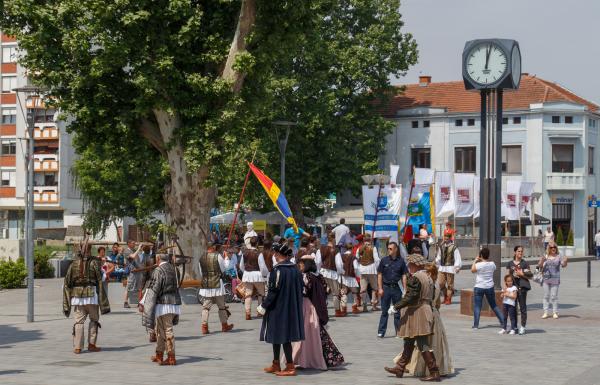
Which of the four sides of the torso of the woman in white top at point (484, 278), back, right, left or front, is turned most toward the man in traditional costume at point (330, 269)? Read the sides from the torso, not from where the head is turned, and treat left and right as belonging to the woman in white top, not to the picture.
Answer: front

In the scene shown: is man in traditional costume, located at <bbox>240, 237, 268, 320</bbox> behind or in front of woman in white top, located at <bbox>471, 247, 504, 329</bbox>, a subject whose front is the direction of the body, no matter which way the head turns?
in front

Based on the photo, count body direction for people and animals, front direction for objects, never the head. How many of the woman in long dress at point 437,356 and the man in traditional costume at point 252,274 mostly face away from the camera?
1

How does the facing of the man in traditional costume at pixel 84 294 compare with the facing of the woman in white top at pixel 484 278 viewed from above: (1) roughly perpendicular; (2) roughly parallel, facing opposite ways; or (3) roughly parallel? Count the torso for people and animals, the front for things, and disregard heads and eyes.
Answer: roughly parallel

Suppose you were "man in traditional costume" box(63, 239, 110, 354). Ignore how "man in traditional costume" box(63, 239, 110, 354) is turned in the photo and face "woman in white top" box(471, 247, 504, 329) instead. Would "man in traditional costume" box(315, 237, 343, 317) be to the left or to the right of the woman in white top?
left

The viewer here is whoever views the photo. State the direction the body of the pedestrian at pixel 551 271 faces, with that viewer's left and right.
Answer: facing the viewer

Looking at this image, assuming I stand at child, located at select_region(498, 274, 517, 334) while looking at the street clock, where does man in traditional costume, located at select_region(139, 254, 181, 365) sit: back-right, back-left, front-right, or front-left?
back-left

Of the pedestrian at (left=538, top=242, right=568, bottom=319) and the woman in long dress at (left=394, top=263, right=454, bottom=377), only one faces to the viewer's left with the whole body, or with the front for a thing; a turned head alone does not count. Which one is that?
the woman in long dress

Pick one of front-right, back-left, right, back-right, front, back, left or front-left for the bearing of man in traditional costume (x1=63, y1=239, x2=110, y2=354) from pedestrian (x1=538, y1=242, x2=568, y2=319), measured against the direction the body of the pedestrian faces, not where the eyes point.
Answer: front-right

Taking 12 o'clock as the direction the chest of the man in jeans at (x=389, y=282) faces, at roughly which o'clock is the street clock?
The street clock is roughly at 7 o'clock from the man in jeans.

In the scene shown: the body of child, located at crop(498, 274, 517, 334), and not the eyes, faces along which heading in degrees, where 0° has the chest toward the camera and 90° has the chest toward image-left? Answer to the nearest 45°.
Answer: approximately 45°

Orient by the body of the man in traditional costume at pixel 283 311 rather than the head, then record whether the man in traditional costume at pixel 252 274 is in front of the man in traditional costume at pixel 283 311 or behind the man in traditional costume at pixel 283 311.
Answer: in front
